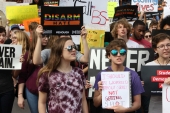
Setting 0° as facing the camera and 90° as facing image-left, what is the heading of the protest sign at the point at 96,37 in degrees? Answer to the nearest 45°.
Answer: approximately 0°

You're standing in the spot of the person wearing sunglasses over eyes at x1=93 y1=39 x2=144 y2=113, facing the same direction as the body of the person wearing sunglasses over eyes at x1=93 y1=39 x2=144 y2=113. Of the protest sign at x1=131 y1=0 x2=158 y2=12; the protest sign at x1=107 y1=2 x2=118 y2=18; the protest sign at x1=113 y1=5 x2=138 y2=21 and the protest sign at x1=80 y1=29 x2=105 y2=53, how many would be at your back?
4

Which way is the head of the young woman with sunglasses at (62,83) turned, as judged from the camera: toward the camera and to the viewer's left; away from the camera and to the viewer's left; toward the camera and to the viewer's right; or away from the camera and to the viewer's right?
toward the camera and to the viewer's right

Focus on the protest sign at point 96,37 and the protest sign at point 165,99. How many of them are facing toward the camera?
2

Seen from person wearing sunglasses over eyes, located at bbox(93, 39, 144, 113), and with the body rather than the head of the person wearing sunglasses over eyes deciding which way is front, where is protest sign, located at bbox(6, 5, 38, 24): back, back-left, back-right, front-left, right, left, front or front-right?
back-right

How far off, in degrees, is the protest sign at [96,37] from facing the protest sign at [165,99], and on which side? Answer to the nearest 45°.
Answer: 0° — it already faces it

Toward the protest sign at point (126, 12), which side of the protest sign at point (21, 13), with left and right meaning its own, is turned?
left
